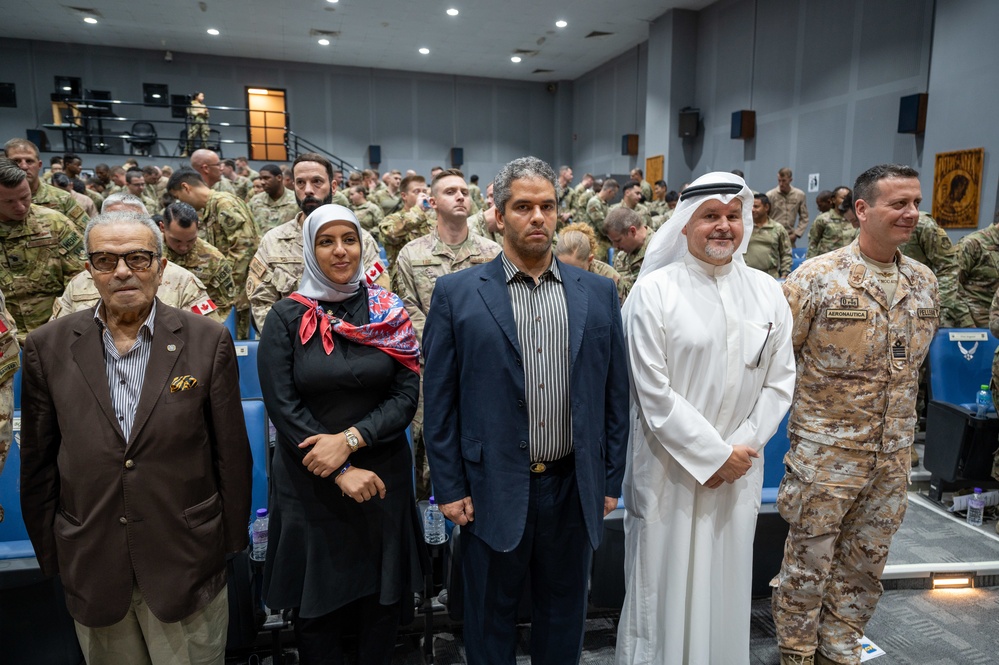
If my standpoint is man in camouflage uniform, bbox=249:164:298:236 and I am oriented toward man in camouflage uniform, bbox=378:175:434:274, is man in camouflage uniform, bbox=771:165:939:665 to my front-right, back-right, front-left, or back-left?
front-right

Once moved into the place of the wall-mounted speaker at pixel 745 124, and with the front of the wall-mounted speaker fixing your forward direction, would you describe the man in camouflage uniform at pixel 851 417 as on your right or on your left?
on your left

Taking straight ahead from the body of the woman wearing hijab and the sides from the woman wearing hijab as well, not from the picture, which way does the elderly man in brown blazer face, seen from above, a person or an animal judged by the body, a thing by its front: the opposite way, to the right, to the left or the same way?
the same way

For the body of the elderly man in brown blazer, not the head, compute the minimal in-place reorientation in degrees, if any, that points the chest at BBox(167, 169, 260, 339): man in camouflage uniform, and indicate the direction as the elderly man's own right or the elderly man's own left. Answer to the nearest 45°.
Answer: approximately 180°

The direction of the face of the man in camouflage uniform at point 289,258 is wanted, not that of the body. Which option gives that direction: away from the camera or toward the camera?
toward the camera

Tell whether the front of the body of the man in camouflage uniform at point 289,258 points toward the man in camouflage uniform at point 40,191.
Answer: no

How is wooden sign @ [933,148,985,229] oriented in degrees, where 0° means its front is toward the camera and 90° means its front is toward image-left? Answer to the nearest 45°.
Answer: approximately 45°

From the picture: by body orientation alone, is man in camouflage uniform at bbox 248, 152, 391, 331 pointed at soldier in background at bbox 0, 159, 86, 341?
no

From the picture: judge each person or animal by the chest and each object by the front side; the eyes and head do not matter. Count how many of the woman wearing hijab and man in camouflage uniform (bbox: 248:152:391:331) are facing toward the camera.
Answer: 2

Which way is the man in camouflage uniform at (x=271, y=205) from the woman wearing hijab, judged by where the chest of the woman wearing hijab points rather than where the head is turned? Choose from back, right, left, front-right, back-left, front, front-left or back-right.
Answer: back

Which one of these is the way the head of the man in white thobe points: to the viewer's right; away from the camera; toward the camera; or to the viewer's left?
toward the camera

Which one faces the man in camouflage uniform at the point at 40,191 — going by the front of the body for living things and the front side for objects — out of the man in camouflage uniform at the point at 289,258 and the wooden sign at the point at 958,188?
the wooden sign

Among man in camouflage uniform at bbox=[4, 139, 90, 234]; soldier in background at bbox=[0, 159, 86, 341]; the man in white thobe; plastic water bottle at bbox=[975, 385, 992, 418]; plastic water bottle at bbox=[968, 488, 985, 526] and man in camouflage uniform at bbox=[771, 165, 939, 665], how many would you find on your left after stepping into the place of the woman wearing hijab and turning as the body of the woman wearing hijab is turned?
4

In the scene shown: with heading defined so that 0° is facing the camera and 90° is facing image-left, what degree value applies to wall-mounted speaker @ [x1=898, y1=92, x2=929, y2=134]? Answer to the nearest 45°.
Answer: approximately 45°

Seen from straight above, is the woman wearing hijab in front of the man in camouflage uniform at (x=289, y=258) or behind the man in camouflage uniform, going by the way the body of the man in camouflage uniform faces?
in front

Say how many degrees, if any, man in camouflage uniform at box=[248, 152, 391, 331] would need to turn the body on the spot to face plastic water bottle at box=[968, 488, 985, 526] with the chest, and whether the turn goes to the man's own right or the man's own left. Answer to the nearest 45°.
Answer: approximately 90° to the man's own left

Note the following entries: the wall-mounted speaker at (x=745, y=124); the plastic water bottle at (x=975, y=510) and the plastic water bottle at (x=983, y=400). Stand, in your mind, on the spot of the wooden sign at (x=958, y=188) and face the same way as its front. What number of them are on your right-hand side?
1

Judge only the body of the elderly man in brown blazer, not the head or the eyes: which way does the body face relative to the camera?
toward the camera

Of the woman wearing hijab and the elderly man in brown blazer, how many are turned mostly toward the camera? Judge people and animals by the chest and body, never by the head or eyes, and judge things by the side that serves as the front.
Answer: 2
